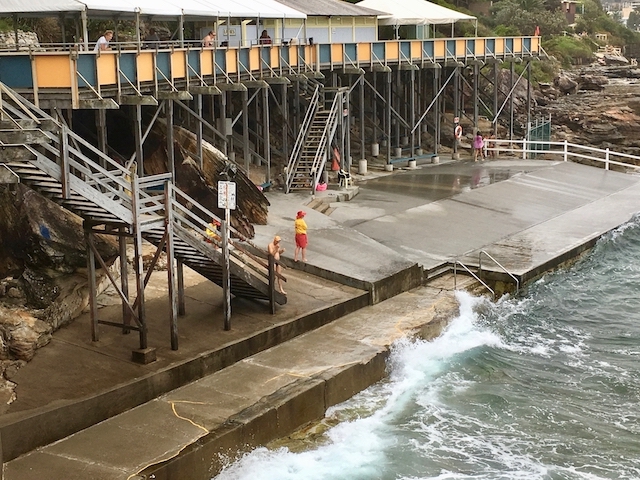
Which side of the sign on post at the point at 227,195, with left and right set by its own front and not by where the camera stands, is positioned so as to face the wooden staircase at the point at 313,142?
back

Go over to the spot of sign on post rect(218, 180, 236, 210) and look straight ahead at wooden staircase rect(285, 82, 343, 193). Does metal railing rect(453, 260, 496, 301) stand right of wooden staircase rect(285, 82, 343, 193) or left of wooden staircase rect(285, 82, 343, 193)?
right

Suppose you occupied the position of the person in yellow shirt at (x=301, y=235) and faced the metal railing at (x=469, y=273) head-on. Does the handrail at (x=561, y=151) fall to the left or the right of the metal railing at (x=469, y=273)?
left

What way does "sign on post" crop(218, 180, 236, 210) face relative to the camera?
toward the camera

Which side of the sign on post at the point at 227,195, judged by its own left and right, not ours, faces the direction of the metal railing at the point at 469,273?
left

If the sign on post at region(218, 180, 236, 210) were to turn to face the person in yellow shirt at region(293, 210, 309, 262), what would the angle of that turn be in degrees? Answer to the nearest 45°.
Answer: approximately 135° to its left

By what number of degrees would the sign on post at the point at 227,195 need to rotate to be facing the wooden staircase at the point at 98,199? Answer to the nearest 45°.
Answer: approximately 45° to its right

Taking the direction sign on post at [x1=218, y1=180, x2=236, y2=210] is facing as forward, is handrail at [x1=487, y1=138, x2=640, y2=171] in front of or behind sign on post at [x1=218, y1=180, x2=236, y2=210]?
behind
